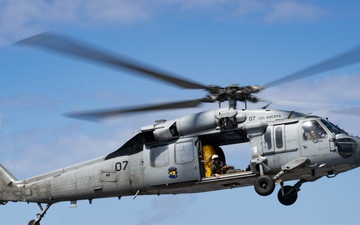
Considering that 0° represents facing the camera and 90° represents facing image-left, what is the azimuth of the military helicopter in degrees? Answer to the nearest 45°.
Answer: approximately 270°
